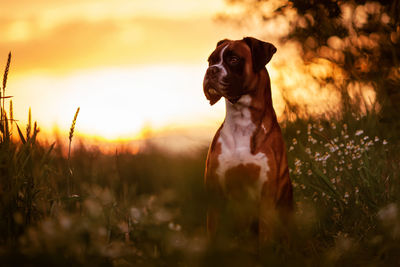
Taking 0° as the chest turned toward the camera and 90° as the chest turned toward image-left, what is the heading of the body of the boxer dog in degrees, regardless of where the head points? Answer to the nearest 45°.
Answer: approximately 45°
